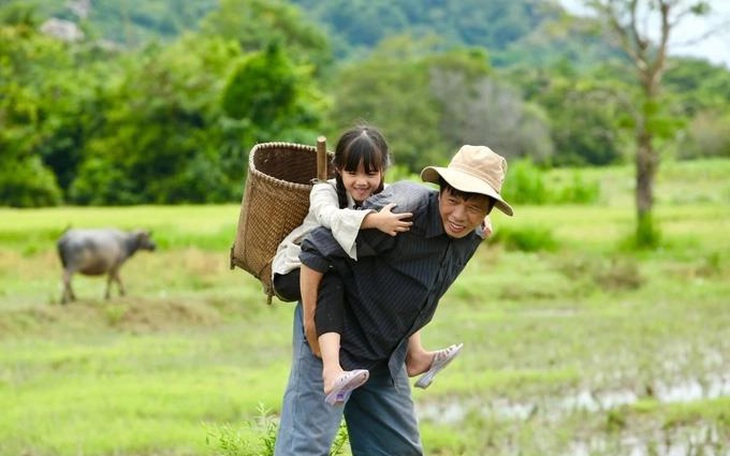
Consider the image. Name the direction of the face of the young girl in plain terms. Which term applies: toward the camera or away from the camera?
toward the camera

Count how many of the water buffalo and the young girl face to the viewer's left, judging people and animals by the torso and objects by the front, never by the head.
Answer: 0

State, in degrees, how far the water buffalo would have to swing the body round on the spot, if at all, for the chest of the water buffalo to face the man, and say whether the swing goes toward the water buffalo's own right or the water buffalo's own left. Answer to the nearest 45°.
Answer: approximately 90° to the water buffalo's own right

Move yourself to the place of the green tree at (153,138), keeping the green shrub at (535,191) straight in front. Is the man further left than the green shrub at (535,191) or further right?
right

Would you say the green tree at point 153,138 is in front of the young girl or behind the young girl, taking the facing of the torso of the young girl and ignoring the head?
behind

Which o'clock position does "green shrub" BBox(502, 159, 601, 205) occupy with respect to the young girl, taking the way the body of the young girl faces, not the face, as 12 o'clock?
The green shrub is roughly at 8 o'clock from the young girl.

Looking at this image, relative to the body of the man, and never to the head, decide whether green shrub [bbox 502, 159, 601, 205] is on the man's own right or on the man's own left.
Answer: on the man's own left

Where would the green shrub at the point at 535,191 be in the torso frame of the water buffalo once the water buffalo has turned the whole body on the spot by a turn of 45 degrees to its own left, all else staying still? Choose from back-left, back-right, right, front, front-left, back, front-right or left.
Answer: front

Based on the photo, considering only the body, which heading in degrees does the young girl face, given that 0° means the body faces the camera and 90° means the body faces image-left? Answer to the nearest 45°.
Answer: approximately 315°

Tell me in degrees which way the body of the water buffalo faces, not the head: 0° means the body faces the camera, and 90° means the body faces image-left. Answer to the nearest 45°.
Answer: approximately 270°

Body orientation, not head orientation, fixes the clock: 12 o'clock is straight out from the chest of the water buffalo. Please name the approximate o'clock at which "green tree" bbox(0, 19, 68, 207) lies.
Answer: The green tree is roughly at 9 o'clock from the water buffalo.

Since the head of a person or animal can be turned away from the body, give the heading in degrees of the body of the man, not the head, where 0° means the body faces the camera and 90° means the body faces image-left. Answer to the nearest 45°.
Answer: approximately 315°
